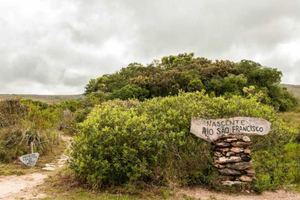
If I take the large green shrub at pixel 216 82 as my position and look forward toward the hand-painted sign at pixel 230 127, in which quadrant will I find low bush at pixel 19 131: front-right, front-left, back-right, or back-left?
front-right

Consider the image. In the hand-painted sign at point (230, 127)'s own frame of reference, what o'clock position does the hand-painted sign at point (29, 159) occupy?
the hand-painted sign at point (29, 159) is roughly at 3 o'clock from the hand-painted sign at point (230, 127).

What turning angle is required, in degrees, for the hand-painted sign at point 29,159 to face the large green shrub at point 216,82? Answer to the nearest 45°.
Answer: approximately 135° to its left

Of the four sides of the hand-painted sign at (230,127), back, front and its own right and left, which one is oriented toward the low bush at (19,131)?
right

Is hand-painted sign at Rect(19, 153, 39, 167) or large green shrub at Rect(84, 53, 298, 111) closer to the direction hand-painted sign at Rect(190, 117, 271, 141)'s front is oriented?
the hand-painted sign

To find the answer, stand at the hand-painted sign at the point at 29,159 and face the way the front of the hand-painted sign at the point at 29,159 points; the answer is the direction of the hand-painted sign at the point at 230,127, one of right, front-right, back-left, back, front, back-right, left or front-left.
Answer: front-left

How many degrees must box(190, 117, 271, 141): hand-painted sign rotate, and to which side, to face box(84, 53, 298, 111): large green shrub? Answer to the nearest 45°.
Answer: approximately 180°

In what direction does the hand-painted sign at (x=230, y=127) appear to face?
toward the camera

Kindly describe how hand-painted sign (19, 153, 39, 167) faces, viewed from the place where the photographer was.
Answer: facing the viewer

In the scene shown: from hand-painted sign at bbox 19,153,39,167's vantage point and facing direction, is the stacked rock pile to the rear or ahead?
ahead

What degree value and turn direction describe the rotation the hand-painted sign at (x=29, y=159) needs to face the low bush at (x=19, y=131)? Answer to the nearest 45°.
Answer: approximately 180°

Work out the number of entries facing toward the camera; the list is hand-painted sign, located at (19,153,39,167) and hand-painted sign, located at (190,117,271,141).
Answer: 2
